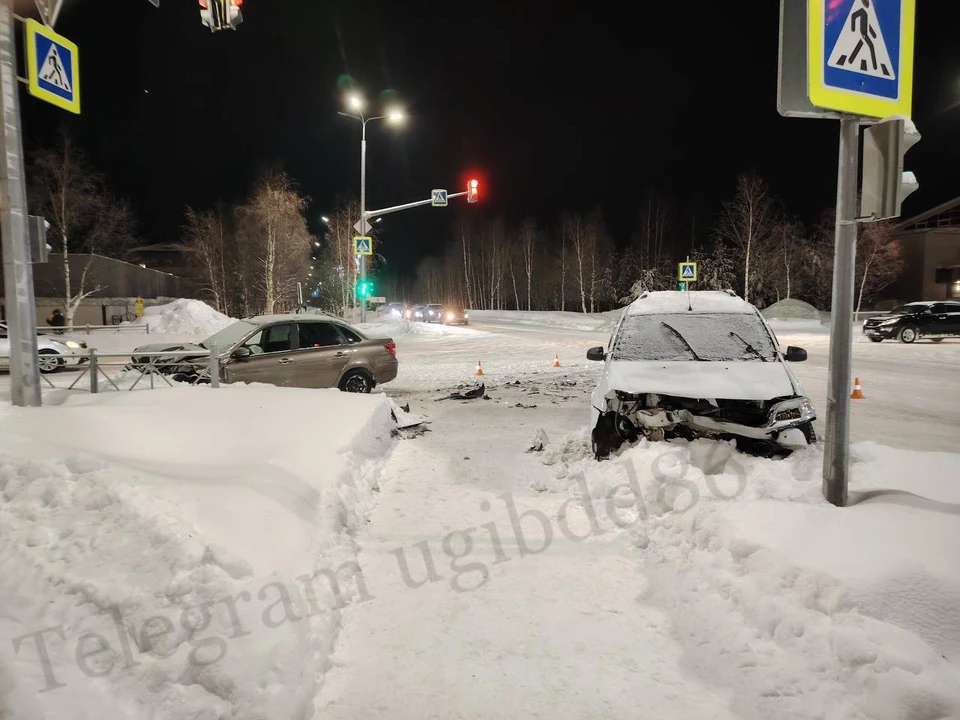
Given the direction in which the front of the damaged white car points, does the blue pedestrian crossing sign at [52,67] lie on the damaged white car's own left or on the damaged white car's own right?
on the damaged white car's own right

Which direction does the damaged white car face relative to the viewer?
toward the camera

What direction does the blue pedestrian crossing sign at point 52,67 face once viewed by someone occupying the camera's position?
facing the viewer and to the right of the viewer

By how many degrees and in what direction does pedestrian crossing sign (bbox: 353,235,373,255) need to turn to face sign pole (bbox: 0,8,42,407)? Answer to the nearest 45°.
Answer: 0° — it already faces it

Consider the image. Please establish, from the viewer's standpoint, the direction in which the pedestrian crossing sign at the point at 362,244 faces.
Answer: facing the viewer

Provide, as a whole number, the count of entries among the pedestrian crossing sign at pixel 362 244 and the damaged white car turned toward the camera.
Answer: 2

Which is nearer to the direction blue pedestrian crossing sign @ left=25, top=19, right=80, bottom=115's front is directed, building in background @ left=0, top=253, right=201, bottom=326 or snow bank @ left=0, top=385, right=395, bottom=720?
the snow bank

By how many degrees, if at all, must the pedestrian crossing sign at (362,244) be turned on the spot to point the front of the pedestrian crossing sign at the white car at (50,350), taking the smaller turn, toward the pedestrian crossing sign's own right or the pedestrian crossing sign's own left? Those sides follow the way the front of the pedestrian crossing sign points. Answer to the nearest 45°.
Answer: approximately 45° to the pedestrian crossing sign's own right

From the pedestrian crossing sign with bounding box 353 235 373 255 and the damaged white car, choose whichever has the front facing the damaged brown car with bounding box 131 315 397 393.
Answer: the pedestrian crossing sign

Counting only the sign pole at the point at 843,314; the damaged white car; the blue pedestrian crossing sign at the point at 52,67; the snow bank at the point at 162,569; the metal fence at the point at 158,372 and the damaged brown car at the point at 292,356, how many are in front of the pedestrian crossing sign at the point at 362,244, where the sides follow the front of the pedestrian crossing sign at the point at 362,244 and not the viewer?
6

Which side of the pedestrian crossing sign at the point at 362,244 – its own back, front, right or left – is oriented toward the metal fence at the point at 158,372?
front

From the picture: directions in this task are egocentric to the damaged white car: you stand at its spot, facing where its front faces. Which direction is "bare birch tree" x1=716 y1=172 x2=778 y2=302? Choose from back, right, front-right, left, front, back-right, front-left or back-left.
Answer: back

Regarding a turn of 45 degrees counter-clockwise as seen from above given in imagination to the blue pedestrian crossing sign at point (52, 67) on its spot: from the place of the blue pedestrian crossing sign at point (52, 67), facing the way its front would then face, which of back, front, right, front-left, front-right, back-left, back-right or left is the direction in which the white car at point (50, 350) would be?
left

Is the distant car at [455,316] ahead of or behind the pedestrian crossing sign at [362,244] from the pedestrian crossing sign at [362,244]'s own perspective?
behind
